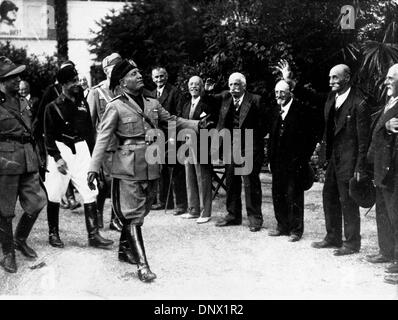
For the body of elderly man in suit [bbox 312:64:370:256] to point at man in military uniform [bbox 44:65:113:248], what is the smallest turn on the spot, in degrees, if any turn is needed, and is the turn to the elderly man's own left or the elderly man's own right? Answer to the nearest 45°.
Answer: approximately 45° to the elderly man's own right

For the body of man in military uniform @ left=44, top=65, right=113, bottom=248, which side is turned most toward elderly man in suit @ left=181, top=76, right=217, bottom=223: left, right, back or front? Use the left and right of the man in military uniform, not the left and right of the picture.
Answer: left

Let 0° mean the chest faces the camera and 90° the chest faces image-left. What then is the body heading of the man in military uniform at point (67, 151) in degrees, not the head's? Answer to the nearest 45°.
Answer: approximately 315°

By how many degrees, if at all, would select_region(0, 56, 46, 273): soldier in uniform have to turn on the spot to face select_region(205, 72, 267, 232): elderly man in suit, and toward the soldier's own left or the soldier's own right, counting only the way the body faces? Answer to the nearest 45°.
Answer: approximately 45° to the soldier's own left

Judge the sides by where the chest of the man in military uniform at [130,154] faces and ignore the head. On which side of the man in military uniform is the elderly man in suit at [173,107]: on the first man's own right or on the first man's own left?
on the first man's own left

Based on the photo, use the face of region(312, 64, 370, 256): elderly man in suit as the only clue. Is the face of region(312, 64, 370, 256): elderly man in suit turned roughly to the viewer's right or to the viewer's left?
to the viewer's left
